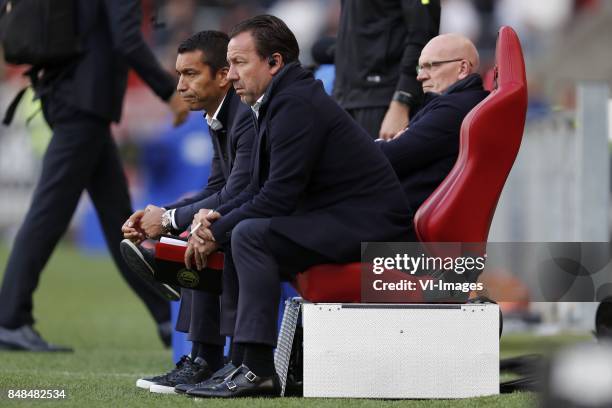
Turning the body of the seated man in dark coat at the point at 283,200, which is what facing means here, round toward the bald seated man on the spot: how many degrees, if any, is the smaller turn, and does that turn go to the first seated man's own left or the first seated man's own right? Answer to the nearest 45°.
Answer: approximately 135° to the first seated man's own right

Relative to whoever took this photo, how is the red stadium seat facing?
facing to the left of the viewer

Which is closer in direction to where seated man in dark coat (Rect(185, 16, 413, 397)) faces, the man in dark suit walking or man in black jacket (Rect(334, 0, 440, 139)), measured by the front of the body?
the man in dark suit walking

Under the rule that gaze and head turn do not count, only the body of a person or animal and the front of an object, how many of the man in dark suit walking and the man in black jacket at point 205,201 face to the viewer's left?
1

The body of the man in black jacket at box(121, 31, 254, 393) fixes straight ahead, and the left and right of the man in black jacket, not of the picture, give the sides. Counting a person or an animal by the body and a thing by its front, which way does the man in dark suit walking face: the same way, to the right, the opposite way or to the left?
the opposite way

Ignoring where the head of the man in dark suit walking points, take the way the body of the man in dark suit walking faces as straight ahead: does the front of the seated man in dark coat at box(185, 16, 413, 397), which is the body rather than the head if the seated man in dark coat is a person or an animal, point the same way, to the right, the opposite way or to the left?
the opposite way

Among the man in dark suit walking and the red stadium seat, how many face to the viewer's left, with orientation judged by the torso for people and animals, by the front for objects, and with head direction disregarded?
1

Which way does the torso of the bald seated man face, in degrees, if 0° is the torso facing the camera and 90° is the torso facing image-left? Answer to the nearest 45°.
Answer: approximately 90°

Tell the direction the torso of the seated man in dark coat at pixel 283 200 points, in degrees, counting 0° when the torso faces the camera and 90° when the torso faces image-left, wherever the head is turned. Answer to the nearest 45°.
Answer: approximately 90°

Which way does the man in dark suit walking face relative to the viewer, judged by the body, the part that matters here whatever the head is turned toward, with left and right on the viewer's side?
facing to the right of the viewer

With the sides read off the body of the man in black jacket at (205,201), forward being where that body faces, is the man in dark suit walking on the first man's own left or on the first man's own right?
on the first man's own right

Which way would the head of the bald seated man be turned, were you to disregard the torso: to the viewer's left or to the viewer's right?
to the viewer's left

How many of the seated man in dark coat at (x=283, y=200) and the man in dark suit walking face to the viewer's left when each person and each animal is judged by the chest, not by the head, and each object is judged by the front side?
1

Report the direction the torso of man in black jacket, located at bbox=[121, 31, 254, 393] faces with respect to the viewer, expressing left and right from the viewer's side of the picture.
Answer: facing to the left of the viewer
